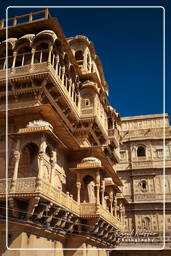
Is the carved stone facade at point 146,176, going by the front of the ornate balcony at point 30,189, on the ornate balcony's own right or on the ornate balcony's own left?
on the ornate balcony's own left

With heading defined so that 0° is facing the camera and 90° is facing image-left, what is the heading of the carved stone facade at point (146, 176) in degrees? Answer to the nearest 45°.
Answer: approximately 0°

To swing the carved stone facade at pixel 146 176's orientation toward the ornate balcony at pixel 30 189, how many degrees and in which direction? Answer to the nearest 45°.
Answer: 0° — it already faces it
